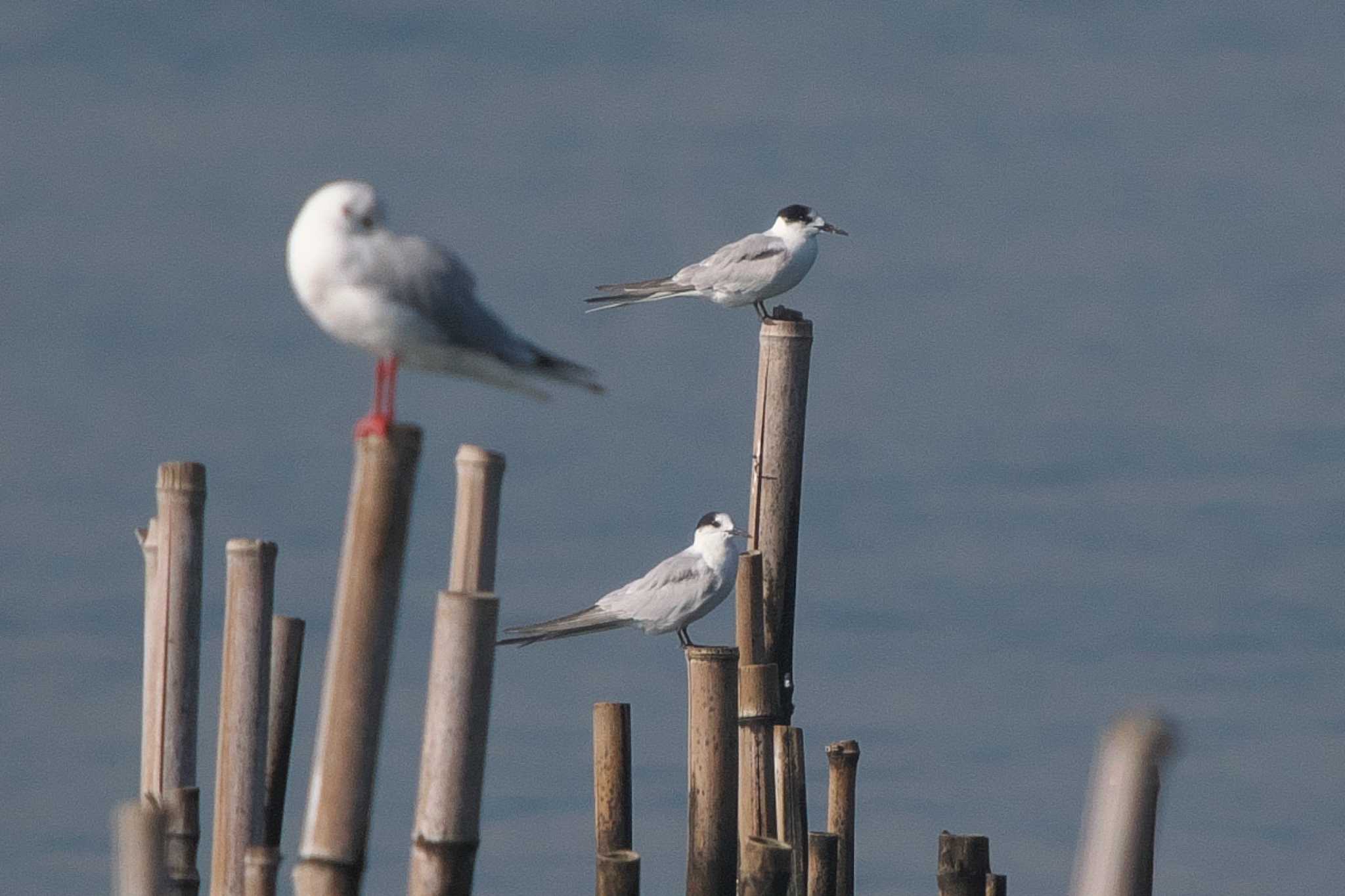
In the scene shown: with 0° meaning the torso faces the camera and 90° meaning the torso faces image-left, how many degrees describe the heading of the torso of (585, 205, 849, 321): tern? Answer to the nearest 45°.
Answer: approximately 270°

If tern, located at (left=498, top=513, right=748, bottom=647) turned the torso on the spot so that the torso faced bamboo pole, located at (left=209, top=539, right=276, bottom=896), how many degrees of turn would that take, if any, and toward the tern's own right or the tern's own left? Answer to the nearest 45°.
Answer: approximately 135° to the tern's own right

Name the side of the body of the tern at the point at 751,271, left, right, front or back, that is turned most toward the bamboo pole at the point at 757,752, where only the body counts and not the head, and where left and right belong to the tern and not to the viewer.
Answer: right

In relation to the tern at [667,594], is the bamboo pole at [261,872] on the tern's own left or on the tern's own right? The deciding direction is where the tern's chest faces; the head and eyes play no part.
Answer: on the tern's own right

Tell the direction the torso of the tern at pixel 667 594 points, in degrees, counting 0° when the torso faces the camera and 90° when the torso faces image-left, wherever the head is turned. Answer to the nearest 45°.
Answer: approximately 270°

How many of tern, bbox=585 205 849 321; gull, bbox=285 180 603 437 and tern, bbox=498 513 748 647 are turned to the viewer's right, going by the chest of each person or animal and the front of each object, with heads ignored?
2

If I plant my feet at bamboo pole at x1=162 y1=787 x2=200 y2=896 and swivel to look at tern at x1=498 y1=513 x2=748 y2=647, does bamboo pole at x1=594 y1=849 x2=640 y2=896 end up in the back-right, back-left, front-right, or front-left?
front-right

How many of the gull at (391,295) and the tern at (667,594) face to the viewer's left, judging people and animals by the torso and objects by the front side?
1
